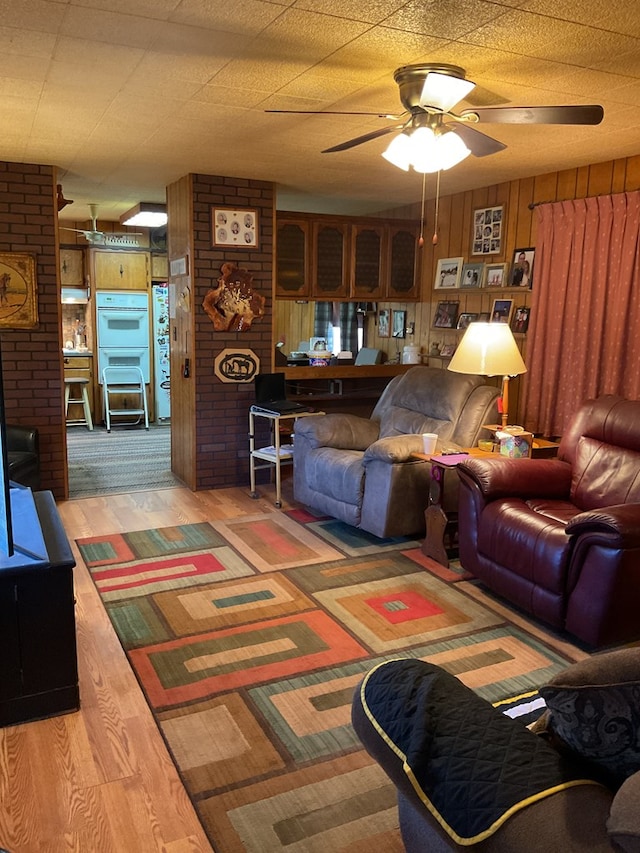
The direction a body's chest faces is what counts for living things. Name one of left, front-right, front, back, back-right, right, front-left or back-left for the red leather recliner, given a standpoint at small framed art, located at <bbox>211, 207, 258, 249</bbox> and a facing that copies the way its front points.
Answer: front-left

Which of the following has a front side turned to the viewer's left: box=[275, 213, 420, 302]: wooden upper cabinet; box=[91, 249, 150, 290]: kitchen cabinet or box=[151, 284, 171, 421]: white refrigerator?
the white refrigerator

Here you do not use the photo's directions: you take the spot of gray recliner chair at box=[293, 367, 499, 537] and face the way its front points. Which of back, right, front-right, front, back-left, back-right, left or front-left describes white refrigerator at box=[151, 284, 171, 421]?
right

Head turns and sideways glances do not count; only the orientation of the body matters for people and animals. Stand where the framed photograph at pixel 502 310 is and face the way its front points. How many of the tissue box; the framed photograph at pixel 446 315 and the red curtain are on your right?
1

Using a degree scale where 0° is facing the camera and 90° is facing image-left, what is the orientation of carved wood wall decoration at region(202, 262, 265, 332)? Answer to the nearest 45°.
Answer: approximately 0°

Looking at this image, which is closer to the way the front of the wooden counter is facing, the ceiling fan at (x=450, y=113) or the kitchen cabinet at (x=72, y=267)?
the ceiling fan

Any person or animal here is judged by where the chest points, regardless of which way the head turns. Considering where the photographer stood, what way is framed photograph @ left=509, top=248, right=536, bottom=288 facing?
facing the viewer and to the left of the viewer

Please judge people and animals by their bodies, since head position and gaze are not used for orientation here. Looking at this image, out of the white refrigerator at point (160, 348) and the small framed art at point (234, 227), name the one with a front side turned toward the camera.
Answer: the small framed art

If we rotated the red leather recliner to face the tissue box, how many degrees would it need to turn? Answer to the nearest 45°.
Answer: approximately 90° to its right

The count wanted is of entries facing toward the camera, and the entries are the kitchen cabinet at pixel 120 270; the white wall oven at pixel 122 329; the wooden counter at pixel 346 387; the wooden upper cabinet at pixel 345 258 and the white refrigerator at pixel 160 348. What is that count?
5

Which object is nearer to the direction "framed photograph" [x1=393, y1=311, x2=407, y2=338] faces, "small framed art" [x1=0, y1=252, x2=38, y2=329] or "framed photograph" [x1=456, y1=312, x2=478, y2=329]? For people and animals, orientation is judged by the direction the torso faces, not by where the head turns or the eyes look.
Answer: the small framed art

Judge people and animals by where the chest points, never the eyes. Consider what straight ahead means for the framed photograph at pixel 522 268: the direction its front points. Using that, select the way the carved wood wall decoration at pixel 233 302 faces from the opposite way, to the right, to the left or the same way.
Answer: to the left

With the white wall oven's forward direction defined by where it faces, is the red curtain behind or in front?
in front

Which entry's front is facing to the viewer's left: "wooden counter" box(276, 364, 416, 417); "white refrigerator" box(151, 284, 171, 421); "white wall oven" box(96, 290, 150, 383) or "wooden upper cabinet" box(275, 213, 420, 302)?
the white refrigerator

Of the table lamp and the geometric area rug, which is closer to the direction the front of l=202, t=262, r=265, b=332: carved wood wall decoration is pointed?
the geometric area rug

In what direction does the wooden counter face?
toward the camera

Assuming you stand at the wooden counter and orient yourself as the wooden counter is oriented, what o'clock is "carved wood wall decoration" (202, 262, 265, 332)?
The carved wood wall decoration is roughly at 2 o'clock from the wooden counter.

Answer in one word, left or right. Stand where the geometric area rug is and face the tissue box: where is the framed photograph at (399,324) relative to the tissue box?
left

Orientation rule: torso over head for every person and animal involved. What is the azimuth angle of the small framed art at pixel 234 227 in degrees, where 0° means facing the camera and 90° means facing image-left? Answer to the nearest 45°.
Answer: approximately 0°

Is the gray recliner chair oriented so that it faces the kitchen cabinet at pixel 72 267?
no

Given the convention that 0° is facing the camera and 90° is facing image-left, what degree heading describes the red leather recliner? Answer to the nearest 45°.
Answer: approximately 45°
